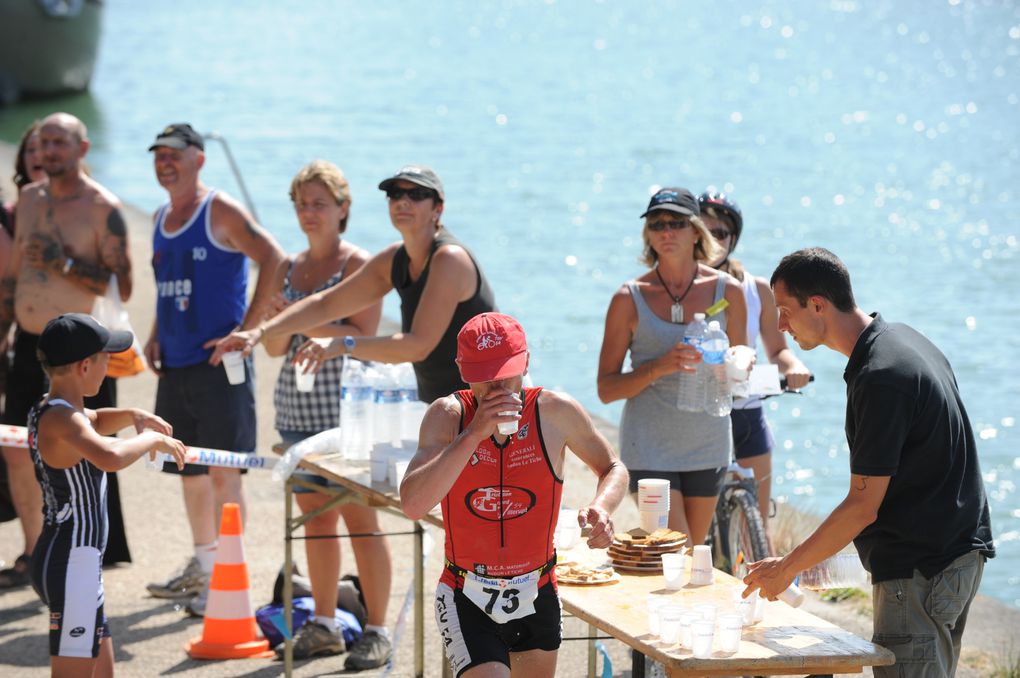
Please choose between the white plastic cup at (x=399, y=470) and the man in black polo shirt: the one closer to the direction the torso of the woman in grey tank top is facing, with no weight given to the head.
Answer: the man in black polo shirt

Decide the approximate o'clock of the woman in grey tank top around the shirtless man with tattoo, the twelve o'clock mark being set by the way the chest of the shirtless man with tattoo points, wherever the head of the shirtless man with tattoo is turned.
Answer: The woman in grey tank top is roughly at 9 o'clock from the shirtless man with tattoo.

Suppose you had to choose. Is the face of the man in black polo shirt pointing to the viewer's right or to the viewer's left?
to the viewer's left

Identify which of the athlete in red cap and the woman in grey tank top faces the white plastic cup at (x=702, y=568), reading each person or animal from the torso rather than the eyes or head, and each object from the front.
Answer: the woman in grey tank top

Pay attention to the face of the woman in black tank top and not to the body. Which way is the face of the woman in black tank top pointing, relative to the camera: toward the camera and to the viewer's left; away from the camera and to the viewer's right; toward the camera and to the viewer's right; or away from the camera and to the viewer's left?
toward the camera and to the viewer's left

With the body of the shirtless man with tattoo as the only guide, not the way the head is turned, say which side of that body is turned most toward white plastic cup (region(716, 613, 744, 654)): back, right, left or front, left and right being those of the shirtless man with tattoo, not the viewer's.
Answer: left

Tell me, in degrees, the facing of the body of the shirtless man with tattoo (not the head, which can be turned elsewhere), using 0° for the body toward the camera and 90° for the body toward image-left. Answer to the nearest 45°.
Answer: approximately 45°

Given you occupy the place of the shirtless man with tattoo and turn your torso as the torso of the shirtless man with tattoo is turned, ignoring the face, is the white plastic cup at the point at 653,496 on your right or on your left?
on your left

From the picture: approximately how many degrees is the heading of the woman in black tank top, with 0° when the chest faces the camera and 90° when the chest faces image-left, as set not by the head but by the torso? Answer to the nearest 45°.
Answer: approximately 45°

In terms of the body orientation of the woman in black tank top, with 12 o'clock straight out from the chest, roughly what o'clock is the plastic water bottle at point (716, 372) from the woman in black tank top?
The plastic water bottle is roughly at 8 o'clock from the woman in black tank top.

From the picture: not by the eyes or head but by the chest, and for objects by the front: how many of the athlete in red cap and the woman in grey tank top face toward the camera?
2

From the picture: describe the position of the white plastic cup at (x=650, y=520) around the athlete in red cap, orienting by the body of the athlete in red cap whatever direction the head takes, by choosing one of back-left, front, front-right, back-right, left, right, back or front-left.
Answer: back-left

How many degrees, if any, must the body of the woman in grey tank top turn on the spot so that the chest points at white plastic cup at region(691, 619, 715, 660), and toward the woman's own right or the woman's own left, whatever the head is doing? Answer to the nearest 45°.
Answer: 0° — they already face it

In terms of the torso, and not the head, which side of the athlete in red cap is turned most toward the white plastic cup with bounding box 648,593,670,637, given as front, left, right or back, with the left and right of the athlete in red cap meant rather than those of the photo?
left
